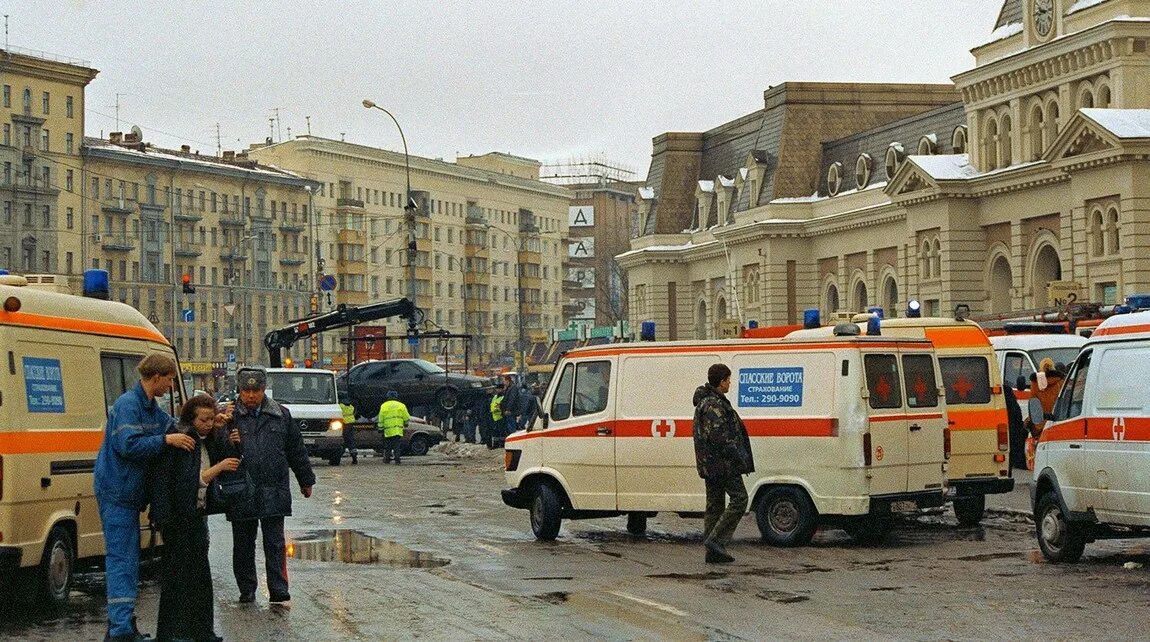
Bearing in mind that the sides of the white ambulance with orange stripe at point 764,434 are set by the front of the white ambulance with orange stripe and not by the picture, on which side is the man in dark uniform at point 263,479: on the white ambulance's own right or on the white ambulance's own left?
on the white ambulance's own left

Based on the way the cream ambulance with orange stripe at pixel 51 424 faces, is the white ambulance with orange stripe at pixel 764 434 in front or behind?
in front

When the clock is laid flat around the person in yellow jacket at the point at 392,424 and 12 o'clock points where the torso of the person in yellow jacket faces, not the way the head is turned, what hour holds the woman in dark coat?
The woman in dark coat is roughly at 6 o'clock from the person in yellow jacket.

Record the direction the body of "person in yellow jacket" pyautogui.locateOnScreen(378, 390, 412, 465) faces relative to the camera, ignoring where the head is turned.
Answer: away from the camera

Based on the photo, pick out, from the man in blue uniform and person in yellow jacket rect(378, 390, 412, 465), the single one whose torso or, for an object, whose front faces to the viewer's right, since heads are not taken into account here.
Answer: the man in blue uniform

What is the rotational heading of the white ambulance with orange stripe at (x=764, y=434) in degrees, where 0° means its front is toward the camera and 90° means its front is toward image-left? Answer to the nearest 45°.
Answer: approximately 135°

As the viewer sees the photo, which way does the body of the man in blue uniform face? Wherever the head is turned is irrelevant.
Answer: to the viewer's right

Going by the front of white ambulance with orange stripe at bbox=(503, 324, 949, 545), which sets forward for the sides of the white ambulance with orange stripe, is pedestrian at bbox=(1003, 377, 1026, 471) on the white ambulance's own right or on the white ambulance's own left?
on the white ambulance's own right

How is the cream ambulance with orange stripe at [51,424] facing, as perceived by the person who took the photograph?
facing away from the viewer and to the right of the viewer

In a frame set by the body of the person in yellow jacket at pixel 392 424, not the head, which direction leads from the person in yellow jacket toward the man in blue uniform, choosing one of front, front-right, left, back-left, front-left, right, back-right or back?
back

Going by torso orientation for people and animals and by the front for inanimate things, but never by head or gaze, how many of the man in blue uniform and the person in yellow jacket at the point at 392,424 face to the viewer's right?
1

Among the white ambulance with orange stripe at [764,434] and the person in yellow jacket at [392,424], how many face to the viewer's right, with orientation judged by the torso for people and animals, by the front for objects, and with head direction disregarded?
0

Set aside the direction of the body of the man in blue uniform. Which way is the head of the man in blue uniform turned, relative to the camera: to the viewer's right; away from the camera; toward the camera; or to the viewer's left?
to the viewer's right
